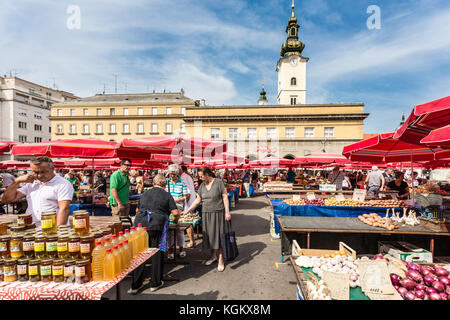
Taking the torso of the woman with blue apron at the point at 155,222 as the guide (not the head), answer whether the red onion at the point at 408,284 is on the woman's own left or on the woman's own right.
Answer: on the woman's own right

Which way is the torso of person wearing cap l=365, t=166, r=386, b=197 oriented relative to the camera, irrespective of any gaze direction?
away from the camera

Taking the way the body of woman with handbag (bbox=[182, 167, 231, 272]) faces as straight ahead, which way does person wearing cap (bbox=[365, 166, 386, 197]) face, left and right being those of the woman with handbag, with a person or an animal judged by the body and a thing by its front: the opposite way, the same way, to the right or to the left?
the opposite way

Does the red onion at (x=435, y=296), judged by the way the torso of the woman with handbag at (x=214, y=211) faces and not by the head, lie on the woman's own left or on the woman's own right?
on the woman's own left

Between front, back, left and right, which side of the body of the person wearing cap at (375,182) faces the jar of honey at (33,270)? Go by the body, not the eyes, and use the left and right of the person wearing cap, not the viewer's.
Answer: back

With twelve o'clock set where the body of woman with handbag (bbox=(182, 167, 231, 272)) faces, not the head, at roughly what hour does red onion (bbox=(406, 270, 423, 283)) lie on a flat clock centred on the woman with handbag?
The red onion is roughly at 9 o'clock from the woman with handbag.

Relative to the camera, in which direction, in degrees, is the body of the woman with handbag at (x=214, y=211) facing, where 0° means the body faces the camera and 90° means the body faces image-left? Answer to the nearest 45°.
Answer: approximately 45°

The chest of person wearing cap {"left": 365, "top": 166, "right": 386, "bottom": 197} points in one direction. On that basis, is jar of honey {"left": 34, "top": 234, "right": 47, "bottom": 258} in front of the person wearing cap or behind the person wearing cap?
behind

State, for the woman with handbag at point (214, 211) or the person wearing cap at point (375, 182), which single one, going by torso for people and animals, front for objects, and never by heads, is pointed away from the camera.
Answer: the person wearing cap

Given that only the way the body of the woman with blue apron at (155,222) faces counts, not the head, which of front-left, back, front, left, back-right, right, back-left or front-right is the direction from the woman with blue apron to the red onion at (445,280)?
right
